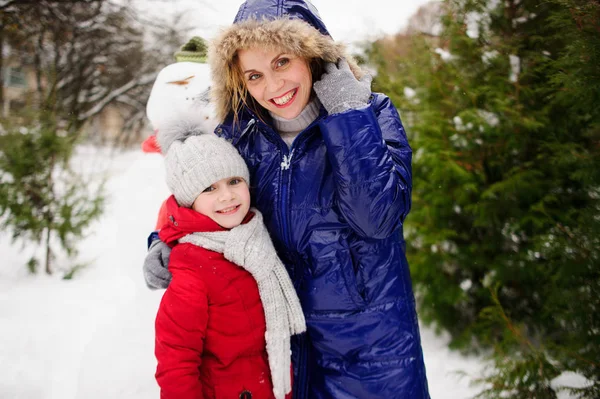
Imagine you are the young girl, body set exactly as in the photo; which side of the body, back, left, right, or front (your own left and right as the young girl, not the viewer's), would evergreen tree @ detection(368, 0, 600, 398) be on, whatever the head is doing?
left

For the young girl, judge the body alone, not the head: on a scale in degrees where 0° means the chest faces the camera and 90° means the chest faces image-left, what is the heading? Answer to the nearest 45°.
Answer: approximately 315°

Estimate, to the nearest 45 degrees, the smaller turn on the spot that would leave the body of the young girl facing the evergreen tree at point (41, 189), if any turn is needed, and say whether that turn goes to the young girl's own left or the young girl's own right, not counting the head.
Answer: approximately 180°
